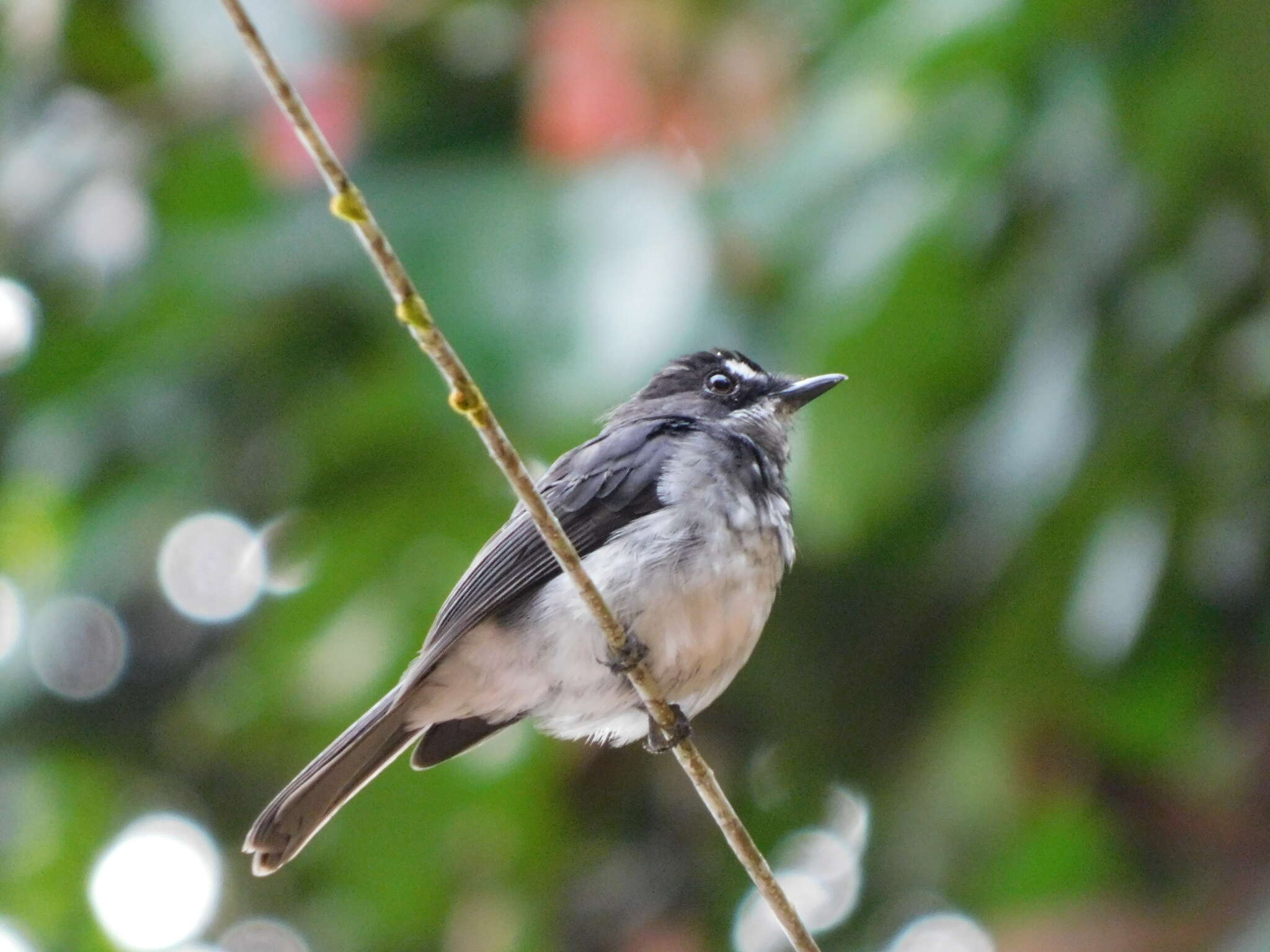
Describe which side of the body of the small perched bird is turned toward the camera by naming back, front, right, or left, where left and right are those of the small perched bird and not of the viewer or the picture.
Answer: right
